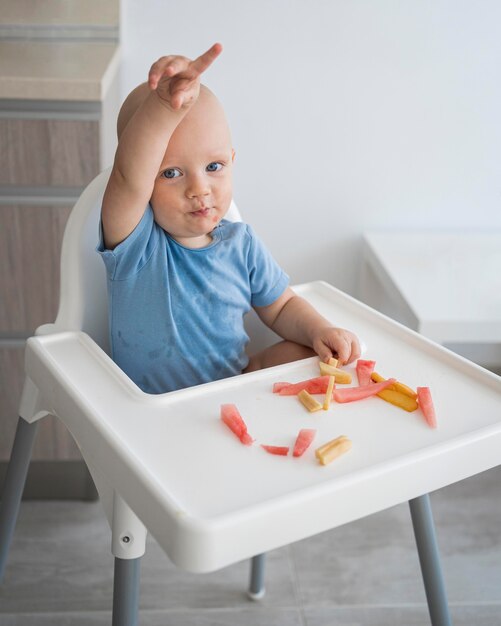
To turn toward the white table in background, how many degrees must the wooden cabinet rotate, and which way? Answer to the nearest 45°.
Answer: approximately 90° to its left

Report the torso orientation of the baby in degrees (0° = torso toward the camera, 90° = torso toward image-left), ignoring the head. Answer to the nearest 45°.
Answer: approximately 315°

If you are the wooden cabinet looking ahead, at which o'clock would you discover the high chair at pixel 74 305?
The high chair is roughly at 12 o'clock from the wooden cabinet.

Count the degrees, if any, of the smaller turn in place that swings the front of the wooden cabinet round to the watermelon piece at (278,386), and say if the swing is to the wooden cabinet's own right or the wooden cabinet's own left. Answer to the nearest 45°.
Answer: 0° — it already faces it
